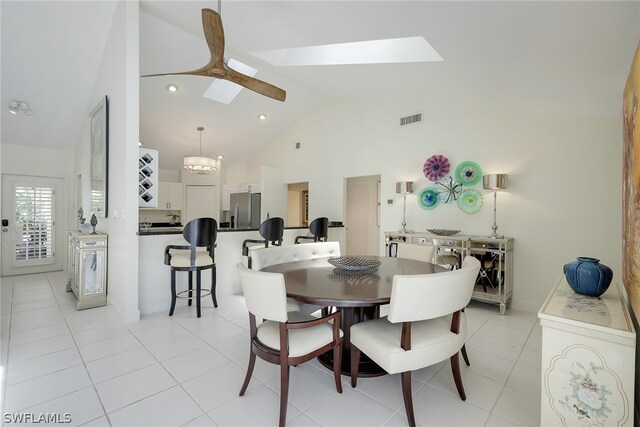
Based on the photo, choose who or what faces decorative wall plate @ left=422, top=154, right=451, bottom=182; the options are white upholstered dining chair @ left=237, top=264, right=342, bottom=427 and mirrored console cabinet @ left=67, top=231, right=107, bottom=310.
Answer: the white upholstered dining chair

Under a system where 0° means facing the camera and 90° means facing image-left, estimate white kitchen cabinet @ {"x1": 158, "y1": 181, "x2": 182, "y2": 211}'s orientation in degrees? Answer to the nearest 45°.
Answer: approximately 0°

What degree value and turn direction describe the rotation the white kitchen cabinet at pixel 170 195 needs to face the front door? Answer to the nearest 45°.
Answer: approximately 90° to its right

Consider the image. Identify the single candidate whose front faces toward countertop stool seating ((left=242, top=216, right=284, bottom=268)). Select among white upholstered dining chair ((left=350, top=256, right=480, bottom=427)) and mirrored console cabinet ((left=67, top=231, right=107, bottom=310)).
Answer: the white upholstered dining chair

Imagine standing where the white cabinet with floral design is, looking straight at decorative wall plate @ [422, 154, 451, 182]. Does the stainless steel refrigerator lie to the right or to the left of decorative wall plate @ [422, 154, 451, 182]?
left

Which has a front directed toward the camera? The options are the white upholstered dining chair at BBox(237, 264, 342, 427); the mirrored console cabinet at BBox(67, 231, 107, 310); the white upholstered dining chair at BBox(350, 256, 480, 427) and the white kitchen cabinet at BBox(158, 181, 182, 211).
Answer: the white kitchen cabinet

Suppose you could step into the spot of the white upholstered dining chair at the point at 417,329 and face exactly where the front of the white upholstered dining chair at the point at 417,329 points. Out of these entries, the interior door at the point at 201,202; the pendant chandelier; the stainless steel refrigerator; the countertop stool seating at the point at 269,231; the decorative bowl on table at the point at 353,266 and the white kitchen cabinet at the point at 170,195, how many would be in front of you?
6

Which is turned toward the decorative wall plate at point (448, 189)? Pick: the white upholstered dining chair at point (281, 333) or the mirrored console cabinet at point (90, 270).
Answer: the white upholstered dining chair

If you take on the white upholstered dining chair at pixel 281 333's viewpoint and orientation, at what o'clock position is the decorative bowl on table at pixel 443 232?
The decorative bowl on table is roughly at 12 o'clock from the white upholstered dining chair.

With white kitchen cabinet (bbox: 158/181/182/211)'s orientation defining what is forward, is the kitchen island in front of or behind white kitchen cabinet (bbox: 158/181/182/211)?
in front

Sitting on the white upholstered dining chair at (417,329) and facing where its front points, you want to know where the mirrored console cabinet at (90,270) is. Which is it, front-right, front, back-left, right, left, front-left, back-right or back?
front-left
